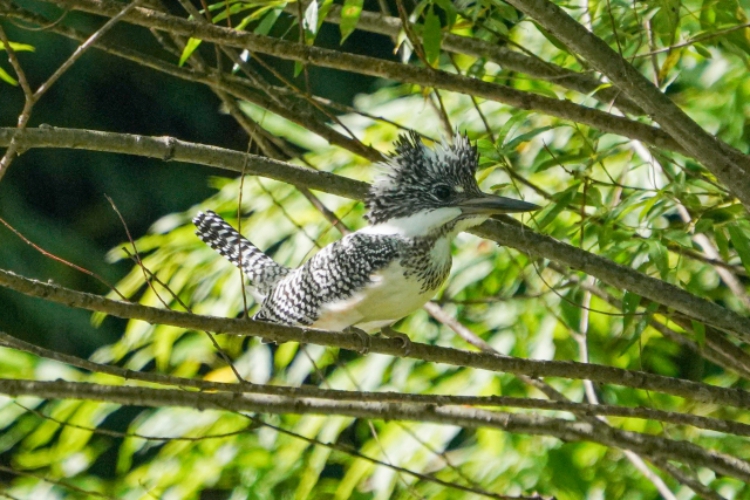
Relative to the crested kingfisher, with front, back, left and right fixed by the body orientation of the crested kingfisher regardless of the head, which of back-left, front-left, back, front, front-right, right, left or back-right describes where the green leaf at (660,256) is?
front-right

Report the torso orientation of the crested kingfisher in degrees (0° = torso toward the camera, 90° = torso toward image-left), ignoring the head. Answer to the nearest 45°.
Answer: approximately 270°

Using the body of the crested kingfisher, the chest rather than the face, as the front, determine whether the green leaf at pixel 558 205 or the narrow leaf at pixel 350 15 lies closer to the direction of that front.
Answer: the green leaf

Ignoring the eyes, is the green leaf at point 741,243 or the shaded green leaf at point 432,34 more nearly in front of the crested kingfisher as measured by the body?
the green leaf at point 741,243
